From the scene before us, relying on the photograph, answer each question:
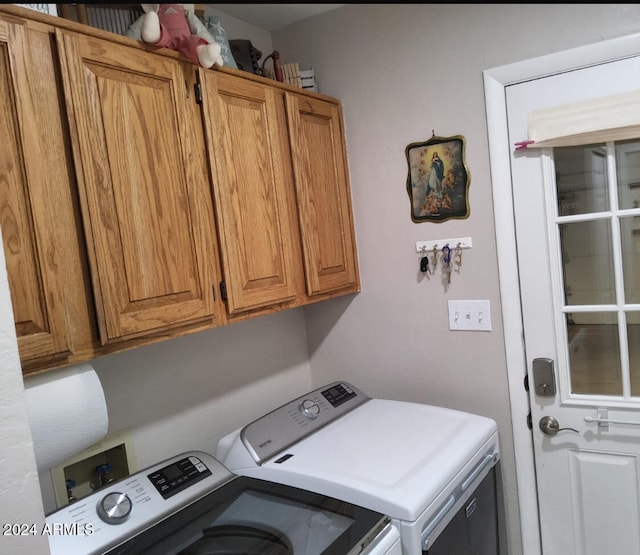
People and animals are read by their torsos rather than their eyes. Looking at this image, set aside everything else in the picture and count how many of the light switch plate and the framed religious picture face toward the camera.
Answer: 2

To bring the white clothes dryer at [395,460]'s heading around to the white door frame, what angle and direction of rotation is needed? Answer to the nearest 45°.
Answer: approximately 90° to its left

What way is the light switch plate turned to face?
toward the camera

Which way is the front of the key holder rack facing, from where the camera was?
facing the viewer

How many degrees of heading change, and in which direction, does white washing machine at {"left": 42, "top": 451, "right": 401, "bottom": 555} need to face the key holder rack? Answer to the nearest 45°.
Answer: approximately 90° to its left

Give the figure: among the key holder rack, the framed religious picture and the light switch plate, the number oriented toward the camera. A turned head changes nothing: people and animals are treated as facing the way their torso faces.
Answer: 3

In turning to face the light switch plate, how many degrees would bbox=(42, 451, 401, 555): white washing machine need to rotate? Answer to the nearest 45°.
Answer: approximately 90° to its left

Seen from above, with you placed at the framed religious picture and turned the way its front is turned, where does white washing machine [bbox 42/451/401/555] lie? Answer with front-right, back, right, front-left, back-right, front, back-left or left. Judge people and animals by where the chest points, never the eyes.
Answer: front-right
